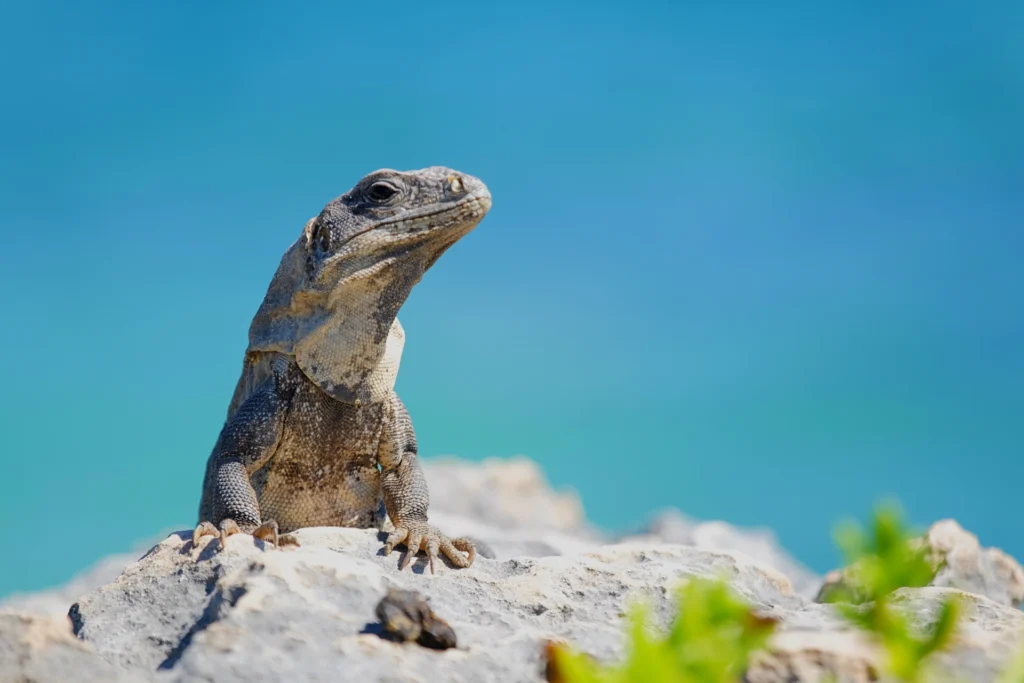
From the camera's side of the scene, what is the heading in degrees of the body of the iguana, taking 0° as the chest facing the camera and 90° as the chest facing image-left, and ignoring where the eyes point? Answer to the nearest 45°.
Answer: approximately 315°

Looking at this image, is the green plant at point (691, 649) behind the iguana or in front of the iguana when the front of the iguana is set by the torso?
in front
